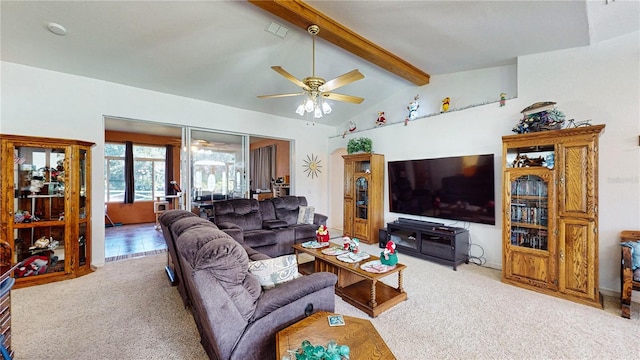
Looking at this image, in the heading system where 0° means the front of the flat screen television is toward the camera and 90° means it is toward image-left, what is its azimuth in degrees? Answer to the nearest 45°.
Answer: approximately 45°

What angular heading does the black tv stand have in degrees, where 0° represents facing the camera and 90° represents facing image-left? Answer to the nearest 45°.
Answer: approximately 45°

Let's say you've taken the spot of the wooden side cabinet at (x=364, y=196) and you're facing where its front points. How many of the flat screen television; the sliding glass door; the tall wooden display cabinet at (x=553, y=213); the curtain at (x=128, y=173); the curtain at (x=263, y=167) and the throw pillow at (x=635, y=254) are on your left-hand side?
3

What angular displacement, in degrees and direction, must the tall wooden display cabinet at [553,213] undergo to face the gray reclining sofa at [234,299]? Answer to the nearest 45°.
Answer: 0° — it already faces it

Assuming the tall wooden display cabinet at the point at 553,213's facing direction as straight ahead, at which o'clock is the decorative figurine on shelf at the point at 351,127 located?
The decorative figurine on shelf is roughly at 2 o'clock from the tall wooden display cabinet.

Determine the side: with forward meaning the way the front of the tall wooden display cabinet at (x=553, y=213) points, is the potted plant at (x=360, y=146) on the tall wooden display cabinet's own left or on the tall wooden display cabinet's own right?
on the tall wooden display cabinet's own right

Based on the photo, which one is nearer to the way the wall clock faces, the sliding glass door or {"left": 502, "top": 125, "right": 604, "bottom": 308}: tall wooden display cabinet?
the tall wooden display cabinet
